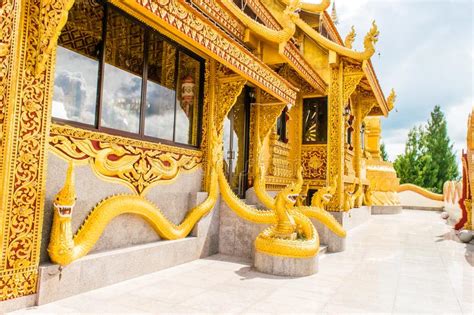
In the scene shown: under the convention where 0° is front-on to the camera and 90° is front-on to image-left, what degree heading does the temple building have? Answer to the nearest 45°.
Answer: approximately 315°

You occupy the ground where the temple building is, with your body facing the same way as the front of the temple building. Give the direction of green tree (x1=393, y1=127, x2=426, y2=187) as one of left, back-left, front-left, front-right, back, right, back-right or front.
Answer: left

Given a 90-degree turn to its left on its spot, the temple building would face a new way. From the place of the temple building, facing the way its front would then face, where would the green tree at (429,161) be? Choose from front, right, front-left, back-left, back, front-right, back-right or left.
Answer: front
